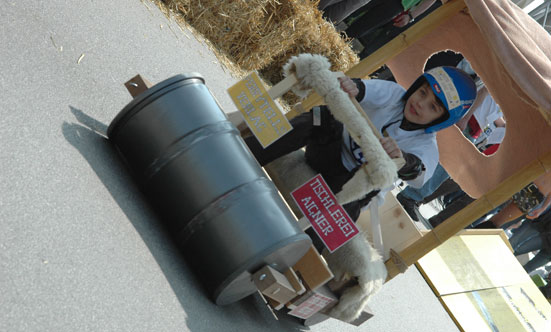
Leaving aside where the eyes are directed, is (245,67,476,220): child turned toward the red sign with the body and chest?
yes

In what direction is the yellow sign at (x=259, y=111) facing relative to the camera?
toward the camera

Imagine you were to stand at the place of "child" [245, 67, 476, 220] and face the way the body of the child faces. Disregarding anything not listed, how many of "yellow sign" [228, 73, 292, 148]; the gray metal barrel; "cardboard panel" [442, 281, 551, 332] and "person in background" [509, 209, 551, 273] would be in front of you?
2

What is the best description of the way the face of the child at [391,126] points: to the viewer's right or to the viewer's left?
to the viewer's left

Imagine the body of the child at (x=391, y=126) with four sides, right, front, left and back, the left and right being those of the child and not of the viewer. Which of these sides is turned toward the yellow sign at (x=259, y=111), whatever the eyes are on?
front

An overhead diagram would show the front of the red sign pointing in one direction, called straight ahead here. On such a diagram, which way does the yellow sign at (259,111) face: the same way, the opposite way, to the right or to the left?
the same way

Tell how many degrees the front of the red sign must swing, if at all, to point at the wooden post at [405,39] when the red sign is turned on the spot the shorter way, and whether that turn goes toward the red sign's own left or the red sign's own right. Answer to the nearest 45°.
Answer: approximately 135° to the red sign's own left

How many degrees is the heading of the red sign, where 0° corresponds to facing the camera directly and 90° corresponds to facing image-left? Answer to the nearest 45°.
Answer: approximately 0°

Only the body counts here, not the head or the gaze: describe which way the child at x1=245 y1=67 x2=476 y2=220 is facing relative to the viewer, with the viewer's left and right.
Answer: facing the viewer and to the left of the viewer

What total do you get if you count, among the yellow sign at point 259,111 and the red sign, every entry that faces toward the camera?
2

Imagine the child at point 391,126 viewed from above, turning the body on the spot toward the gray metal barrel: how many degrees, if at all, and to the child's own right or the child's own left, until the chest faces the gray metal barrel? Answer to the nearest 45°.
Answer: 0° — they already face it
